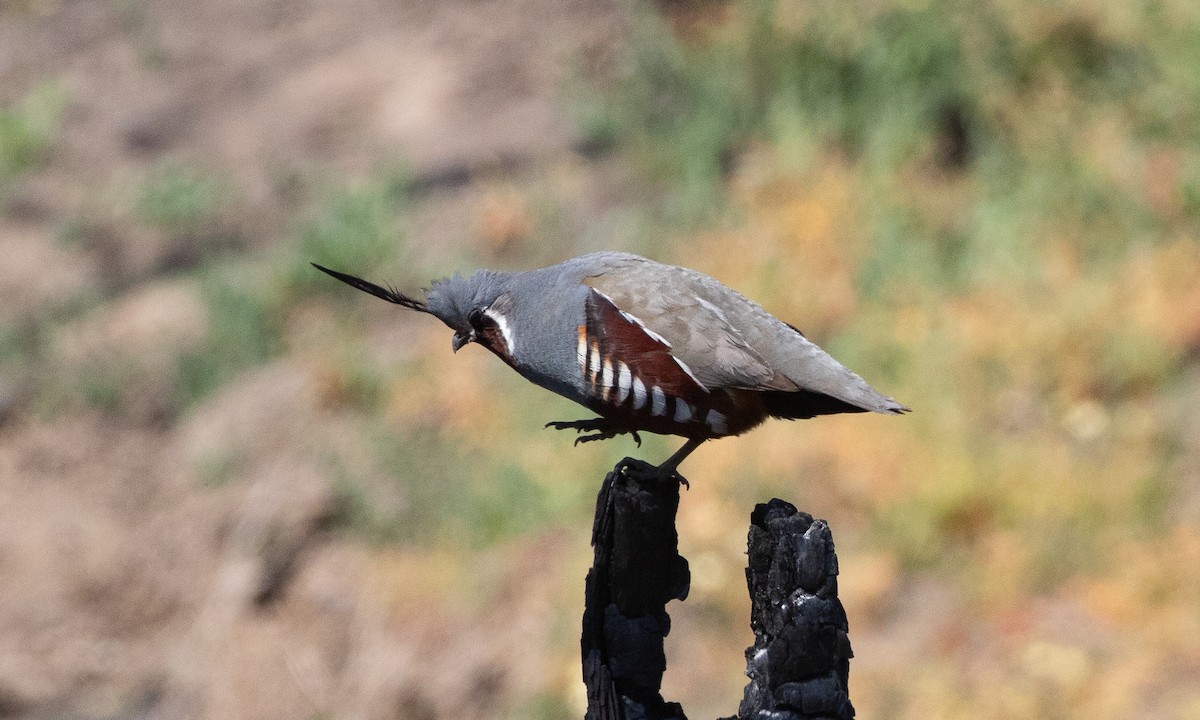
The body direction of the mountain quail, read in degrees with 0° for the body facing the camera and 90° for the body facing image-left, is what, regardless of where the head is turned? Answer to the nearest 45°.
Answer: approximately 90°
